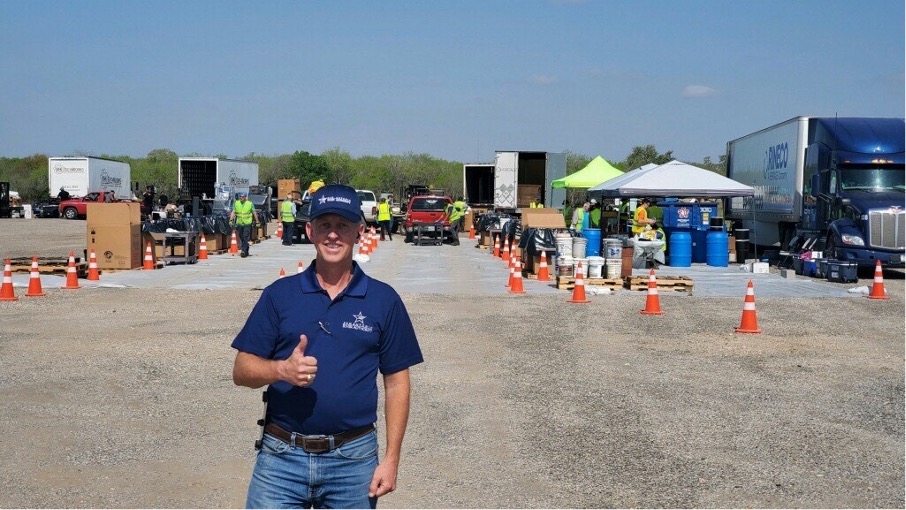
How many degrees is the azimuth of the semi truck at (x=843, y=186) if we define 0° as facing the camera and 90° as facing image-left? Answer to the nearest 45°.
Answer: approximately 315°

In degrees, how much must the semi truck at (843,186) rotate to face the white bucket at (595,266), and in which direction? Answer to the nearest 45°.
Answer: approximately 90° to its right

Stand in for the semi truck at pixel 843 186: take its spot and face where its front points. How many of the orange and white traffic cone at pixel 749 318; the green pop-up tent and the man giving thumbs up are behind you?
1

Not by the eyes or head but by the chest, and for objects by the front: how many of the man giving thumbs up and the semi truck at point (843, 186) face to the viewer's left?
0

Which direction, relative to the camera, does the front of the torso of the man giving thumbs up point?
toward the camera

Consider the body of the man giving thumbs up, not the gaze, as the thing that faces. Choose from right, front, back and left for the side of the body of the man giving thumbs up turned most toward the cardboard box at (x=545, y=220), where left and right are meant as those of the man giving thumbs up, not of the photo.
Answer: back

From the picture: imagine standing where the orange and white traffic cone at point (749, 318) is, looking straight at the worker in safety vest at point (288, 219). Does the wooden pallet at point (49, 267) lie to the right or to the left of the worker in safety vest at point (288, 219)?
left

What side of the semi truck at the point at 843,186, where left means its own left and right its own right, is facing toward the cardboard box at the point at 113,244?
right

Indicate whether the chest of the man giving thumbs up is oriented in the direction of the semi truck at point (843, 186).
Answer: no

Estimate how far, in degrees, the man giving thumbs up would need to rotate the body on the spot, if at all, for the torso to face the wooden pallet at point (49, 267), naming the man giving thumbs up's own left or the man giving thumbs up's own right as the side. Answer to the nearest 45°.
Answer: approximately 180°

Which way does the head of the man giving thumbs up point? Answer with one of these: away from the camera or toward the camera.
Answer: toward the camera

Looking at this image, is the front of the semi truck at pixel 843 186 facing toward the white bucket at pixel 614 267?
no

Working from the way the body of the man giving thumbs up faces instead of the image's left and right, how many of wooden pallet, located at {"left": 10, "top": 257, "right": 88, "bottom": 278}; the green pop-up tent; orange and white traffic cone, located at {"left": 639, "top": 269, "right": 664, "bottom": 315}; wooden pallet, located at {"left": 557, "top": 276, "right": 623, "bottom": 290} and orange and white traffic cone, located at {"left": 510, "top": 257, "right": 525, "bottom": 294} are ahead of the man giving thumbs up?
0

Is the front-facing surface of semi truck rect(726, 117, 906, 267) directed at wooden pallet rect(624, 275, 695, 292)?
no

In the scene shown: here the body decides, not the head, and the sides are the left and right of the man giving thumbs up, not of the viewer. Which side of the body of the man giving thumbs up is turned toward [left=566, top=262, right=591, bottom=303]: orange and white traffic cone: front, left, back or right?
back
